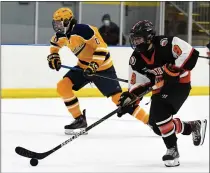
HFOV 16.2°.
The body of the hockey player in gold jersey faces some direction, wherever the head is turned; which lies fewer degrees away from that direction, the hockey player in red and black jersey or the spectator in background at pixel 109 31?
the hockey player in red and black jersey

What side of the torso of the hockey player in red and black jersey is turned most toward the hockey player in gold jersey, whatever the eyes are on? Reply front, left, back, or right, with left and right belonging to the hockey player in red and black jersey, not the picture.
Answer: right

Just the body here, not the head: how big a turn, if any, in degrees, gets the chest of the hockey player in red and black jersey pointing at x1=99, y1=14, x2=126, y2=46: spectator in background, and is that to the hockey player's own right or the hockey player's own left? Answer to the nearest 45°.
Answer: approximately 135° to the hockey player's own right

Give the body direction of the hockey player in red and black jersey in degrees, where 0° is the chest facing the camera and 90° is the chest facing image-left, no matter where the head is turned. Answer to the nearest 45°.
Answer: approximately 45°
